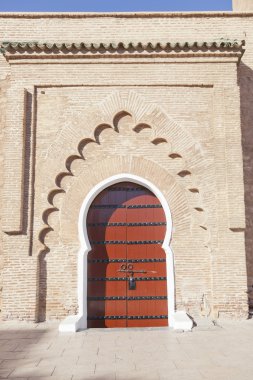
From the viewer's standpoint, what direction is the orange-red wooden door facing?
toward the camera
